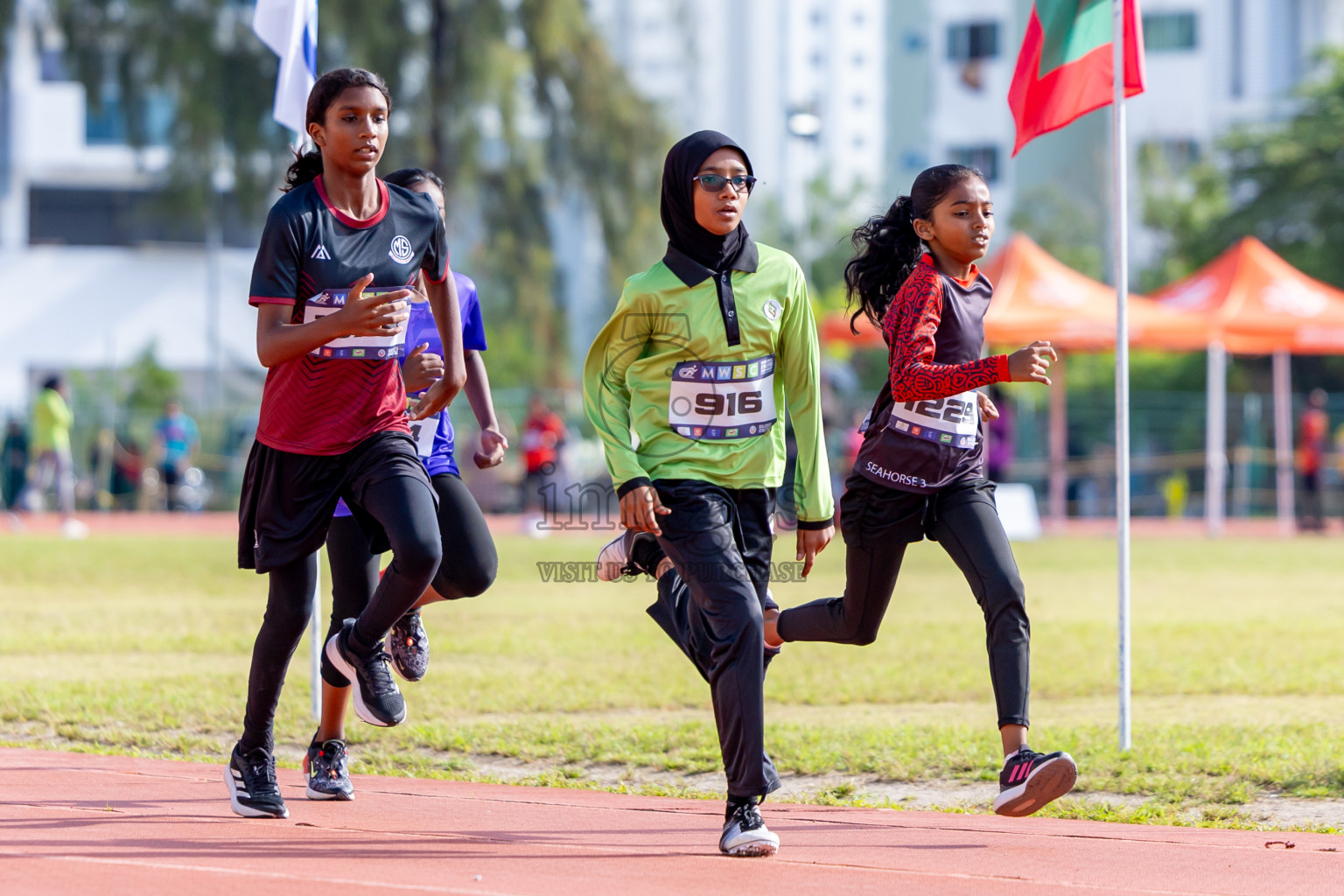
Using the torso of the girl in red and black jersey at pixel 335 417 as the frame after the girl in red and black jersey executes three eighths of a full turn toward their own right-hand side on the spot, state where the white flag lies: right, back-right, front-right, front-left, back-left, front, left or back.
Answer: right

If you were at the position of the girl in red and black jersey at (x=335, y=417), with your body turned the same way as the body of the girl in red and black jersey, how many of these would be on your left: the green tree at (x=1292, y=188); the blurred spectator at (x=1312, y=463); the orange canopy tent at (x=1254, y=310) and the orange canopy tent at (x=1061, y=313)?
4

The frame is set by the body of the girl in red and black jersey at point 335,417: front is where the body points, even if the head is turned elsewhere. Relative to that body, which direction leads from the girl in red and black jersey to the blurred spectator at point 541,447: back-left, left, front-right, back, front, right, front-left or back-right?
back-left

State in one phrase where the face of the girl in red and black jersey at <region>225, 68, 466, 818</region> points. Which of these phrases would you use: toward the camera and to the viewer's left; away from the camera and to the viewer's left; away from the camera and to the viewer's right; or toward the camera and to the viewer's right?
toward the camera and to the viewer's right

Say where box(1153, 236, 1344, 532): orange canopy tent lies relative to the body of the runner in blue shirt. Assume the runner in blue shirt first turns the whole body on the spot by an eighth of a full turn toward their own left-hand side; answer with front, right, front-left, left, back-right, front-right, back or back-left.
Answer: front-left

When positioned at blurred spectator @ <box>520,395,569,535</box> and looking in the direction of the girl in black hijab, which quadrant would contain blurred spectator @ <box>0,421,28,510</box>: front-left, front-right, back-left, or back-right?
back-right
